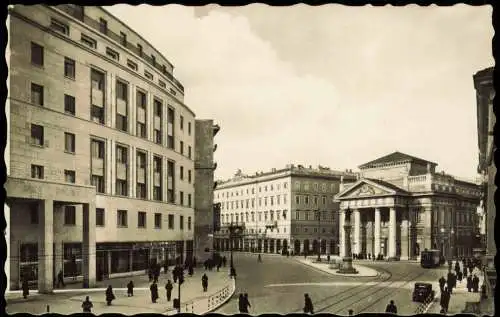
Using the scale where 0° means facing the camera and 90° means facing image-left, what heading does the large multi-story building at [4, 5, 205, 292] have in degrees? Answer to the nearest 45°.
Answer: approximately 315°

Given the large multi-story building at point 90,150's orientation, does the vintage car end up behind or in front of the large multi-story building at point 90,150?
in front
